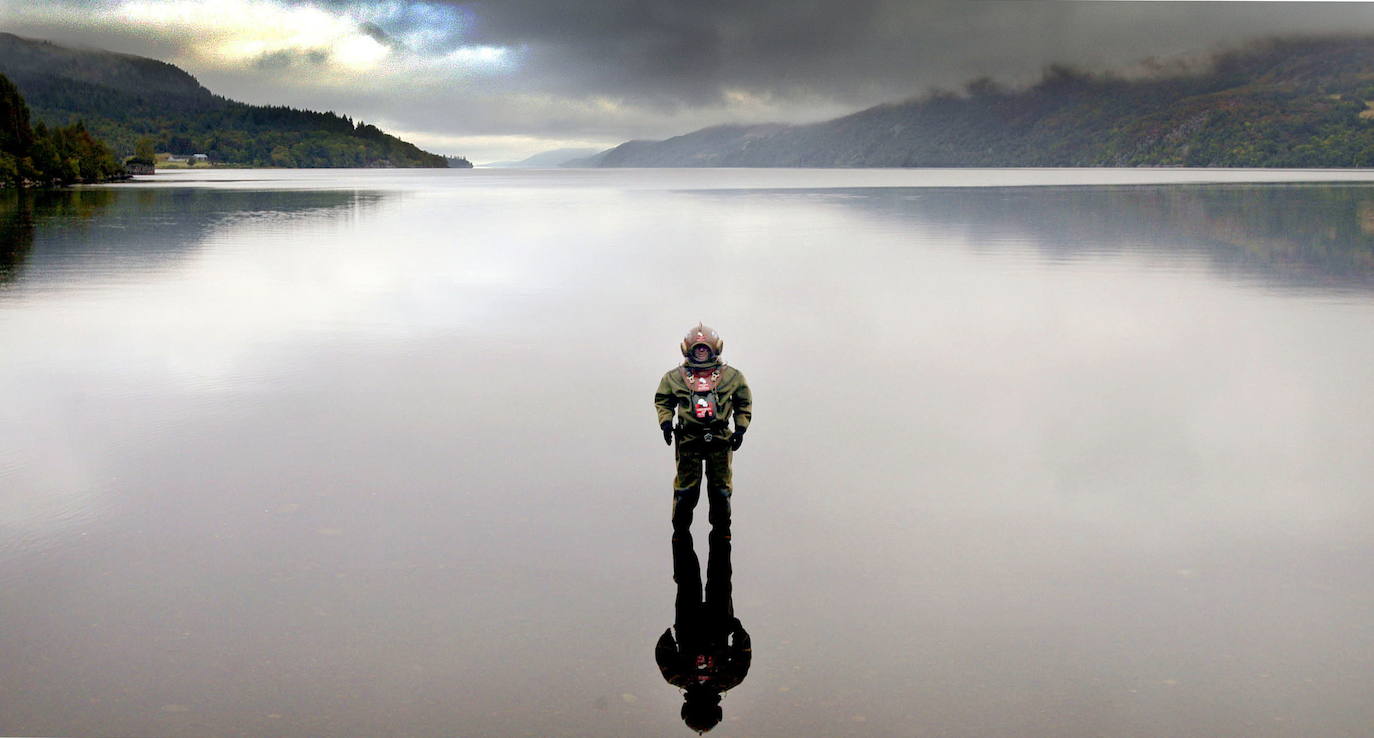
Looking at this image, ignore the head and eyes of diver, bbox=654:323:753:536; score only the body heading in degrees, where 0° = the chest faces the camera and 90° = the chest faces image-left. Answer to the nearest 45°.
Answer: approximately 0°
